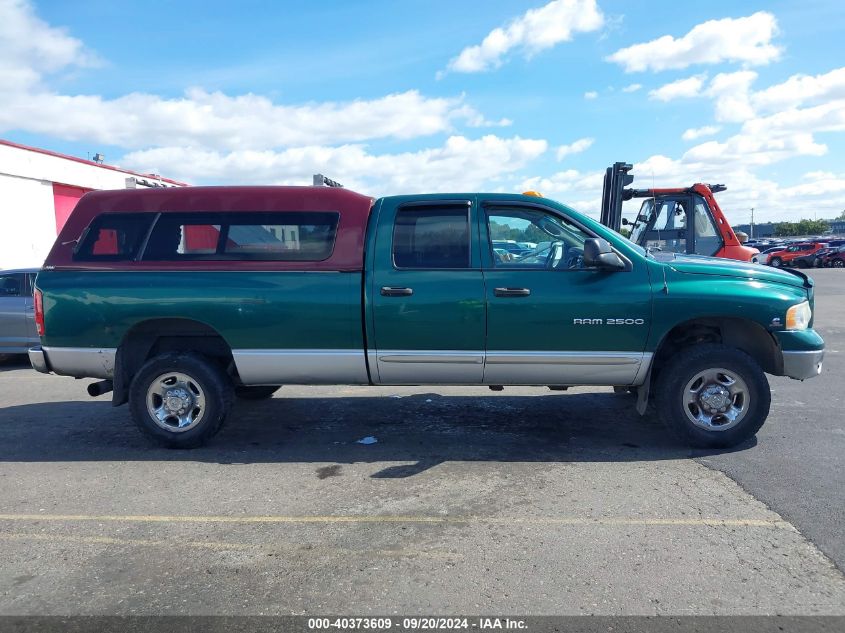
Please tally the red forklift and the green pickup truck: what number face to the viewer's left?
1

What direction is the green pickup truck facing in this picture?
to the viewer's right

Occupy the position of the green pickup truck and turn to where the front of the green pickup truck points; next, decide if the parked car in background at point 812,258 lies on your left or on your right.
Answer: on your left

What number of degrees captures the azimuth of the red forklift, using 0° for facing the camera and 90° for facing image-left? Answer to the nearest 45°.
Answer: approximately 90°

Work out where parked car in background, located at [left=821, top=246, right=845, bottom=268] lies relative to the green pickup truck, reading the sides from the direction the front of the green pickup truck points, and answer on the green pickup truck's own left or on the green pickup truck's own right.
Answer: on the green pickup truck's own left

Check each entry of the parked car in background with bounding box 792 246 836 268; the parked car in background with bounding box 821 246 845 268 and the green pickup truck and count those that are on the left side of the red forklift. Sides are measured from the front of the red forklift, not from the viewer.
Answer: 1

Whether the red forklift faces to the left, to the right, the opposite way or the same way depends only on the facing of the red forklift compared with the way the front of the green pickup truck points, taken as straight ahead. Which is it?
the opposite way

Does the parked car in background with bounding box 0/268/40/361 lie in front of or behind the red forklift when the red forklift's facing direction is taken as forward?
in front
